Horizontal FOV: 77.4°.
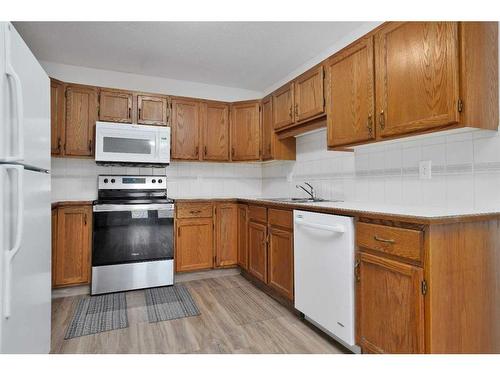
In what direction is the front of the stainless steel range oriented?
toward the camera

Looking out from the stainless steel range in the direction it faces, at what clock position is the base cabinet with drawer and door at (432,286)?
The base cabinet with drawer and door is roughly at 11 o'clock from the stainless steel range.

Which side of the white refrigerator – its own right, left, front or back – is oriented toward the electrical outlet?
front

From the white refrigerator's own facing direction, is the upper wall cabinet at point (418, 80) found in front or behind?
in front

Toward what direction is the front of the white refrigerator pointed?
to the viewer's right

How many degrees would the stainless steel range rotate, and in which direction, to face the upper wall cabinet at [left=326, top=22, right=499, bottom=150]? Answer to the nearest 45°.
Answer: approximately 45° to its left

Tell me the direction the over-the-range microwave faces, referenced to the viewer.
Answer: facing the viewer

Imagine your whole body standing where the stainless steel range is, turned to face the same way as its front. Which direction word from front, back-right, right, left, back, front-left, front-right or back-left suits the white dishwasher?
front-left

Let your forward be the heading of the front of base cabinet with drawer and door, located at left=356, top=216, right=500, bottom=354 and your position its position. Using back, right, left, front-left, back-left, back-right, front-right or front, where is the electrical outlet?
back-right

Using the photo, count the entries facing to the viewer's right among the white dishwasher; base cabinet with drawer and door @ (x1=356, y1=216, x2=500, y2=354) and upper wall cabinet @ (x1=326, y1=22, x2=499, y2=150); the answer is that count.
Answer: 0

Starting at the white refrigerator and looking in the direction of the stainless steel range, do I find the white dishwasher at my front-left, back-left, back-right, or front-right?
front-right

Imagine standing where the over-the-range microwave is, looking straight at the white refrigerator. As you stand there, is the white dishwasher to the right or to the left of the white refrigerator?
left

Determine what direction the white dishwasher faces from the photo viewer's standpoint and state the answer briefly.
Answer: facing the viewer and to the left of the viewer
